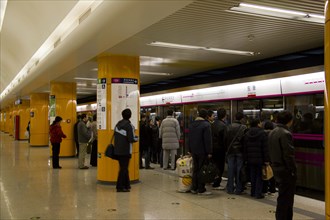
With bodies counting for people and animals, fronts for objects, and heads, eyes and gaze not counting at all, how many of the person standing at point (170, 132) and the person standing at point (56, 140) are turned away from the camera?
1

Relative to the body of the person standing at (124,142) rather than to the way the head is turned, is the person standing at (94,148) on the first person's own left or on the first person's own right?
on the first person's own left

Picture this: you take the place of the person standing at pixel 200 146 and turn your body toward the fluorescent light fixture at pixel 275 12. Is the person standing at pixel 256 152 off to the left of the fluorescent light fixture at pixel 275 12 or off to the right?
left

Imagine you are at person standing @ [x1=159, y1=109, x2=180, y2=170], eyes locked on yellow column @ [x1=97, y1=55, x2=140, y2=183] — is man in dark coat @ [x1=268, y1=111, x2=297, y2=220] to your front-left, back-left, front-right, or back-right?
front-left

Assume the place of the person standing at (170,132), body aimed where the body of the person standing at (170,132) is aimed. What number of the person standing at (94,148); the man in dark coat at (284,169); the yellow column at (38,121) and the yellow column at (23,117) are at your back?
1

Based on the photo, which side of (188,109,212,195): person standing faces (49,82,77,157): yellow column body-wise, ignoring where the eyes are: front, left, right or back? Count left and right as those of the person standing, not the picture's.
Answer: left

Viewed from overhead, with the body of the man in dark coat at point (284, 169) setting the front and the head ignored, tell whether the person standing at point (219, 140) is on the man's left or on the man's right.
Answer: on the man's left

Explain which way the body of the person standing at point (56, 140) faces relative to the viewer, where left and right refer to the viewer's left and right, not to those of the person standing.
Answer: facing to the right of the viewer

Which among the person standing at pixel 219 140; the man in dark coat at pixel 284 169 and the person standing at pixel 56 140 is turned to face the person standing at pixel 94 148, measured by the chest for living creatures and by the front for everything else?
the person standing at pixel 56 140

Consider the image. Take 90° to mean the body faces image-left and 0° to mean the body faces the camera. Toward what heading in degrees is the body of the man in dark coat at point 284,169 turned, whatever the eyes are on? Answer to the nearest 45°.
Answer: approximately 225°

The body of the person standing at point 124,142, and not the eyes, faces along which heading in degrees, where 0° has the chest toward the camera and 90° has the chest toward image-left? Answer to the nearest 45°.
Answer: approximately 225°

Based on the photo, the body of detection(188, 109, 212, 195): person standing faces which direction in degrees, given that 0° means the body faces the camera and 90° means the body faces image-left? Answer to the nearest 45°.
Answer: approximately 225°

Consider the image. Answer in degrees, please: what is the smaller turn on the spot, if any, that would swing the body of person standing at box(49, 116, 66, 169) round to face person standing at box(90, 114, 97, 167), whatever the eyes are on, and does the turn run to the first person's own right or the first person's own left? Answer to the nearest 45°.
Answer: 0° — they already face them

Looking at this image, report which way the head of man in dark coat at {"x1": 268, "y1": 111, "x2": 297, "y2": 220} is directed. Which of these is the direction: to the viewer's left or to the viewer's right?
to the viewer's right

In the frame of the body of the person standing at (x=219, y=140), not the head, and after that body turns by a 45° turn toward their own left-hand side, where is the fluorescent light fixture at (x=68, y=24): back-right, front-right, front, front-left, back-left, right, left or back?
left
